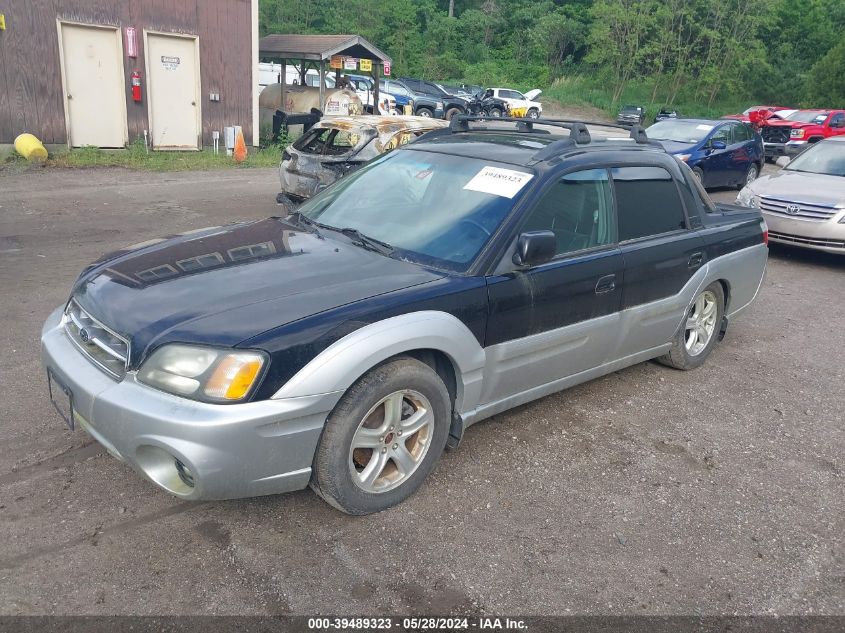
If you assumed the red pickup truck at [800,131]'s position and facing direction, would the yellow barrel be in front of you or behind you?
in front

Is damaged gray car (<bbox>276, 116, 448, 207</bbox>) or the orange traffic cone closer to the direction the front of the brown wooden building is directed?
the damaged gray car

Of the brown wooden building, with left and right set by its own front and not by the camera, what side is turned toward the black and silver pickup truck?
front

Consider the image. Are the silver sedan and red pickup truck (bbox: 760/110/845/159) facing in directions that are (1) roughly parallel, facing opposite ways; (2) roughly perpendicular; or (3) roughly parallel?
roughly parallel

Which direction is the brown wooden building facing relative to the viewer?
toward the camera

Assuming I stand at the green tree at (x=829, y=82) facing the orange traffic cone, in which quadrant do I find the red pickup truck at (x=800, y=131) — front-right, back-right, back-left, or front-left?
front-left

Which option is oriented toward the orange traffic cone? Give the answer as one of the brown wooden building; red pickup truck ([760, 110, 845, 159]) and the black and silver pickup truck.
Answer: the red pickup truck

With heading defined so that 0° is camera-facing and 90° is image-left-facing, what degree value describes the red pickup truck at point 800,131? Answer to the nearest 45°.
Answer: approximately 45°

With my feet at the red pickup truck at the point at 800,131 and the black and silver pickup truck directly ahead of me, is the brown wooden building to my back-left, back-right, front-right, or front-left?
front-right

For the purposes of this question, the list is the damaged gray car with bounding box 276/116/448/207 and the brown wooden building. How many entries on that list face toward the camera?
1

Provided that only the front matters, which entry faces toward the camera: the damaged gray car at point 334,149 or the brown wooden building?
the brown wooden building

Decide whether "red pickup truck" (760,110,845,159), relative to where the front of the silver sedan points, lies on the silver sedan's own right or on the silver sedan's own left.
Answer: on the silver sedan's own right

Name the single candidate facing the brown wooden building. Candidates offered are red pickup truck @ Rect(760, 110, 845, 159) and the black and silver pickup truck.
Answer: the red pickup truck

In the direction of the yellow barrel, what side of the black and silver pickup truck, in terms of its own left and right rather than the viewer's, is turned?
right

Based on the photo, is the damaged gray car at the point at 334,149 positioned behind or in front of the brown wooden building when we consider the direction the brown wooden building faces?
in front
